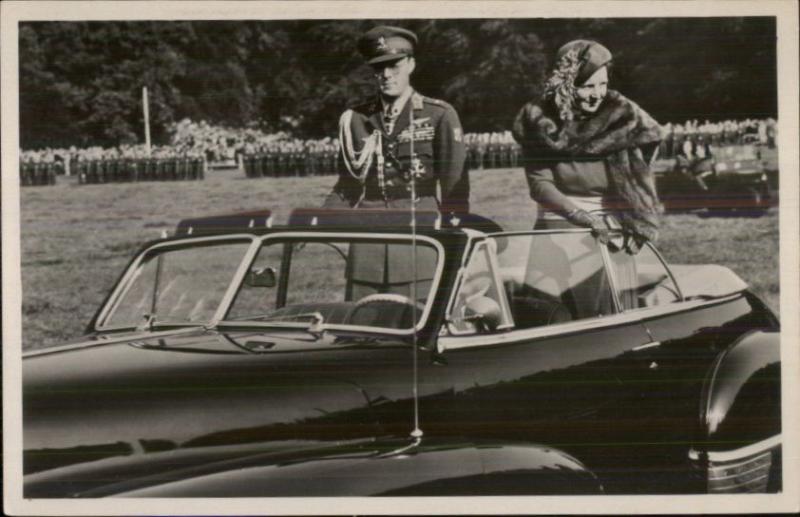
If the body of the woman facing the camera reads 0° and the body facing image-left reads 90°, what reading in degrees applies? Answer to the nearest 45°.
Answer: approximately 315°

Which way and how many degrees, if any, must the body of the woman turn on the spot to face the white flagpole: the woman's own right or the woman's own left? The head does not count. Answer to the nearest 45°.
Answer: approximately 135° to the woman's own right
